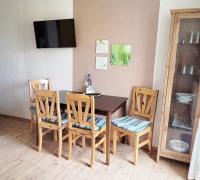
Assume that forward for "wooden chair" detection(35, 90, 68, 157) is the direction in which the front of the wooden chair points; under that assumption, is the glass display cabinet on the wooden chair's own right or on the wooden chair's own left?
on the wooden chair's own right

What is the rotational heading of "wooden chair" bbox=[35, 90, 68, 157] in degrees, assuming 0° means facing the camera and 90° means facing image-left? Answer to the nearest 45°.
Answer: approximately 225°

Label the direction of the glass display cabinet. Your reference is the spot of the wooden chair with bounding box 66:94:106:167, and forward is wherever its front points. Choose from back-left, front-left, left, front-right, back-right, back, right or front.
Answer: front-right

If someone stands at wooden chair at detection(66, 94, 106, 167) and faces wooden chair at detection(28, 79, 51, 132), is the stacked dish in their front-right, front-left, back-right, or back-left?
back-right
